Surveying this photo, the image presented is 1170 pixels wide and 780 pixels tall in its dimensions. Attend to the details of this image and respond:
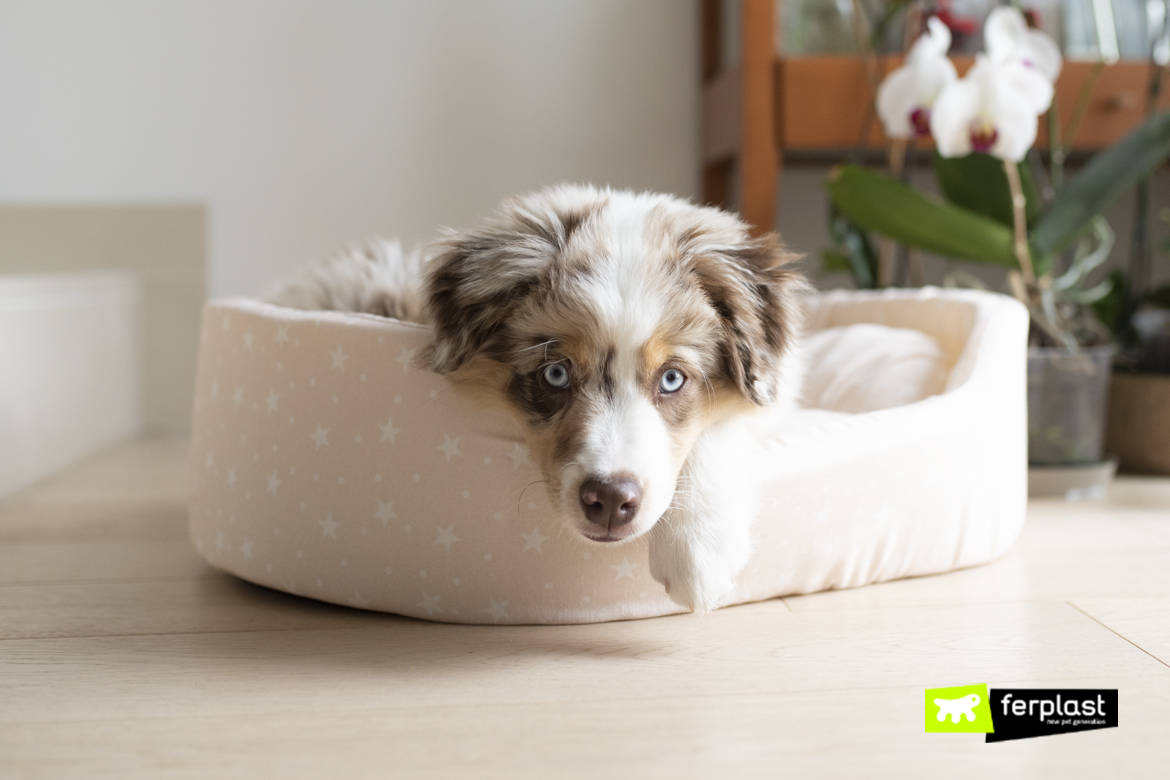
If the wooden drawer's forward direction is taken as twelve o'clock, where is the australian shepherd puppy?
The australian shepherd puppy is roughly at 12 o'clock from the wooden drawer.

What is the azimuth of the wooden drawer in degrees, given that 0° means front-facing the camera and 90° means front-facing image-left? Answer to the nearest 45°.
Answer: approximately 0°

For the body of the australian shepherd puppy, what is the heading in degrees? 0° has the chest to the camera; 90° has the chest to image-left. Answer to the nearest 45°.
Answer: approximately 0°

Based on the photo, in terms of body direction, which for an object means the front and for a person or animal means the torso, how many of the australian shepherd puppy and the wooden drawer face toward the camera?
2
